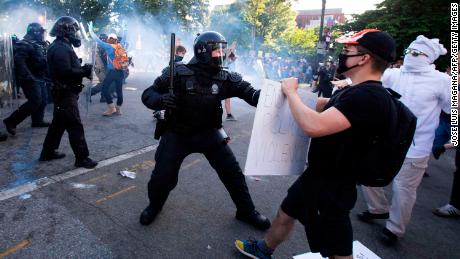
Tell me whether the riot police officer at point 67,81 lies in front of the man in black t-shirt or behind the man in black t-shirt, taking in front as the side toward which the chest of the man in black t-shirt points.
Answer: in front

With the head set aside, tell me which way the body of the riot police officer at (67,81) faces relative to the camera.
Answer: to the viewer's right

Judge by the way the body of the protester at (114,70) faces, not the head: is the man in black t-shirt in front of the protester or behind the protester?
behind

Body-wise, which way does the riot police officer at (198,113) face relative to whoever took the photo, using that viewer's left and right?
facing the viewer and to the right of the viewer

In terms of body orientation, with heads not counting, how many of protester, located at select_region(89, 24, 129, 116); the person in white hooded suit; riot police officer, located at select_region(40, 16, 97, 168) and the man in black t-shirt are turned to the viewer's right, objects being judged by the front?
1

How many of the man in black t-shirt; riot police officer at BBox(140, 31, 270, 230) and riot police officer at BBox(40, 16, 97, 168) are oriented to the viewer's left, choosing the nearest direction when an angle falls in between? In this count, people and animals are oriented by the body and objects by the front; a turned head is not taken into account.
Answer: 1

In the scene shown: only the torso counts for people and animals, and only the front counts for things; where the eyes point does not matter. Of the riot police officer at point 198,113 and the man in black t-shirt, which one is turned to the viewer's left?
the man in black t-shirt

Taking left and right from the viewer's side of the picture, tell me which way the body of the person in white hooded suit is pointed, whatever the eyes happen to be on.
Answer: facing the viewer and to the left of the viewer
